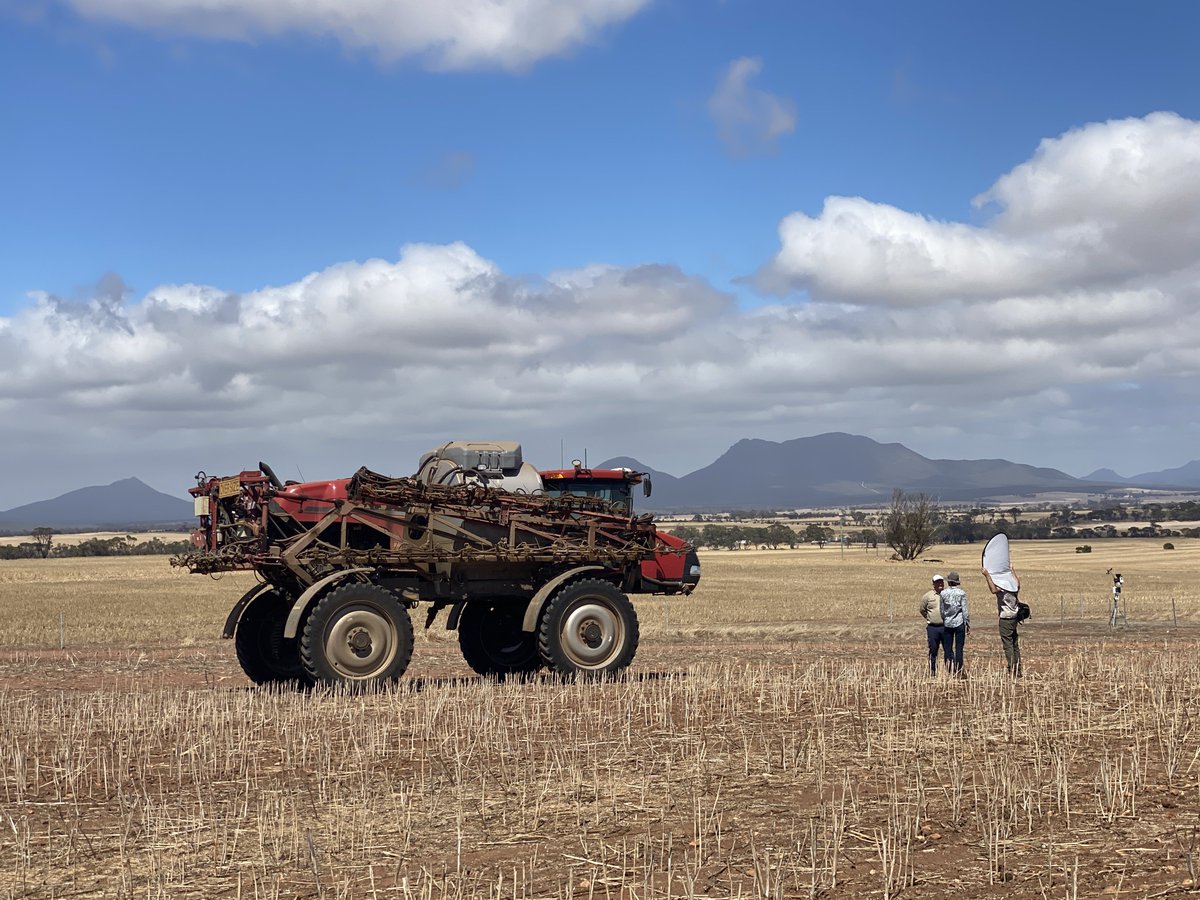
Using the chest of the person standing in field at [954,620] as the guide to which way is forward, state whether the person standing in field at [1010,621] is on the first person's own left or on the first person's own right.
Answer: on the first person's own right

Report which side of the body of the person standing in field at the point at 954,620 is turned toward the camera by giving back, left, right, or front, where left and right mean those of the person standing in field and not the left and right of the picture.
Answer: back
